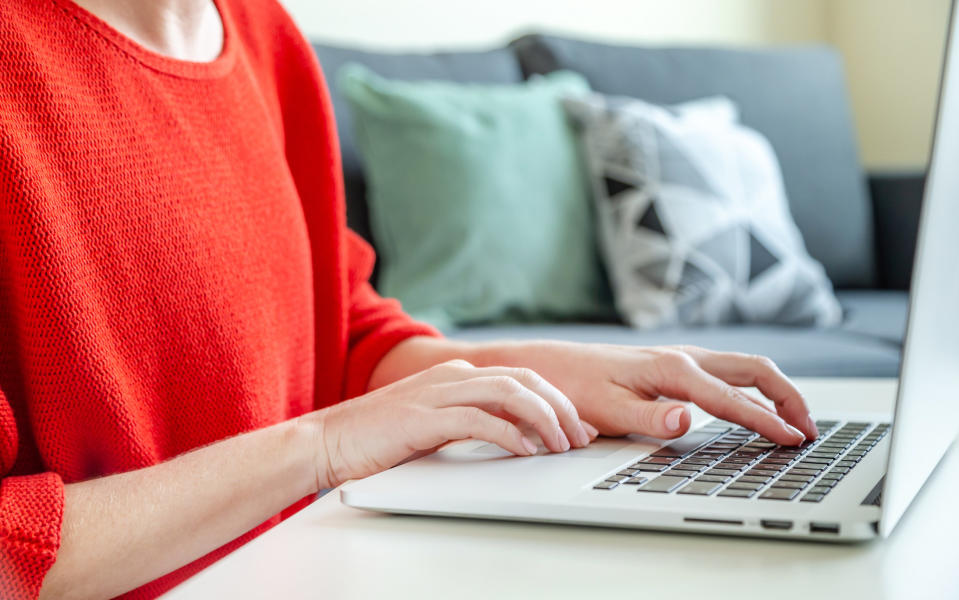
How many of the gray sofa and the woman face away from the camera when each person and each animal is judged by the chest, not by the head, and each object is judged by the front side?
0

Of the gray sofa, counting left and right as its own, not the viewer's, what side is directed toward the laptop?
front

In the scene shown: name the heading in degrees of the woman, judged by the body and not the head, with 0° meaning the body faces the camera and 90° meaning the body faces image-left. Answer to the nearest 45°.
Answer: approximately 315°

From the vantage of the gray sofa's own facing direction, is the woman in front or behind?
in front
